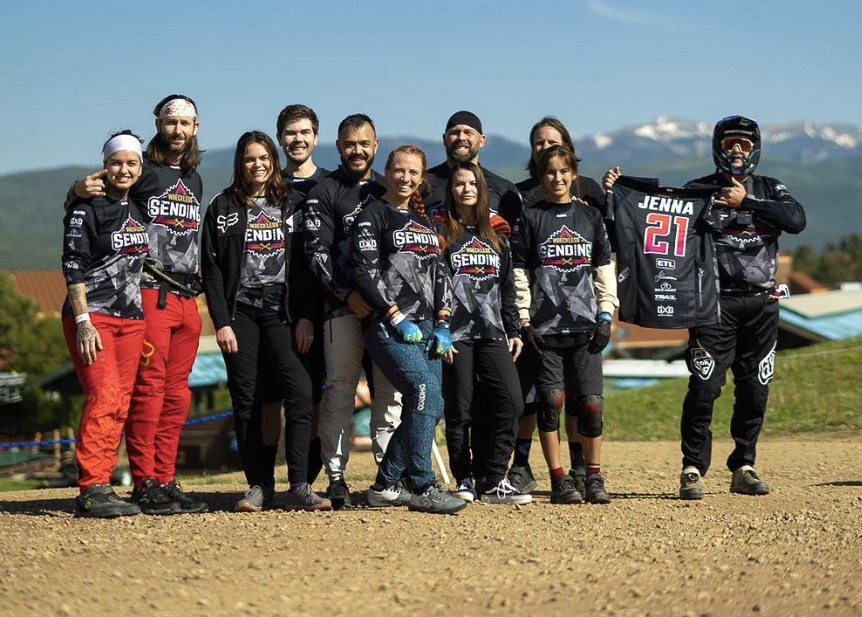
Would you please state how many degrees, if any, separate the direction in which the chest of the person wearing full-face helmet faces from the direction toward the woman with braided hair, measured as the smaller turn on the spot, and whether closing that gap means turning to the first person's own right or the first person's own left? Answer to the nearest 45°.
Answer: approximately 45° to the first person's own right

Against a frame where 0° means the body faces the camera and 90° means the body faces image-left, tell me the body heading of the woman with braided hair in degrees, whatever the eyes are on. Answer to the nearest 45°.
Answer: approximately 315°

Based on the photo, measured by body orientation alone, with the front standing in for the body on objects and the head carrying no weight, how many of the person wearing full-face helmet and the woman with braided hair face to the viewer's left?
0

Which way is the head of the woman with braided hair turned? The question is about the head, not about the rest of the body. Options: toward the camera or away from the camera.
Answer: toward the camera

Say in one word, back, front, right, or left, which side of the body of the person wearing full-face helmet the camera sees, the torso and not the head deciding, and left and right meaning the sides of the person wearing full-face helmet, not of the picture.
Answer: front

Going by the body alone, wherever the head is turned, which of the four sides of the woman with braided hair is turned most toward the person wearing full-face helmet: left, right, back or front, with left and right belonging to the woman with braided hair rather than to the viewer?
left
